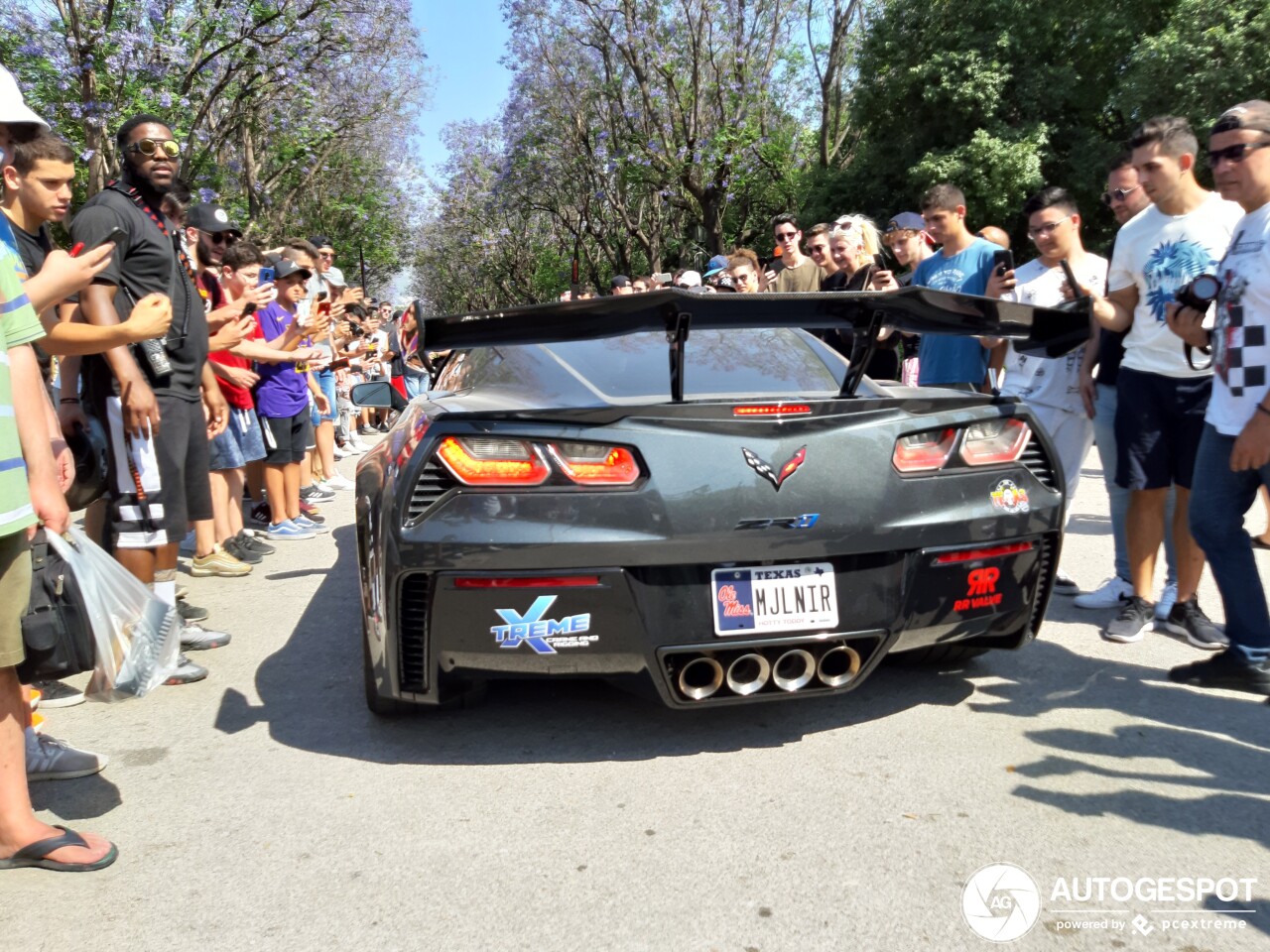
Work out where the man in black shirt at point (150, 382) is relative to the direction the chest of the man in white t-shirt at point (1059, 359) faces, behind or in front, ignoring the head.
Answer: in front

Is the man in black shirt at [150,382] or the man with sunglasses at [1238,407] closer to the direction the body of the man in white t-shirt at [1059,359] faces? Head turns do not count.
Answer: the man in black shirt

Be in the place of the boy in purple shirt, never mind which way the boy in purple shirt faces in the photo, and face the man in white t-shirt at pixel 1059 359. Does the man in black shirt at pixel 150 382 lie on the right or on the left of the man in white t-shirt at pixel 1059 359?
right

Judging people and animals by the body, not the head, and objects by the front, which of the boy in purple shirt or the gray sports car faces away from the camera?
the gray sports car

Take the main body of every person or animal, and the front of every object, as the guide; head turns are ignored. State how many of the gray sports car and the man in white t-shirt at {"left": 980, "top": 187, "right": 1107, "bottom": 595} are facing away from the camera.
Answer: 1

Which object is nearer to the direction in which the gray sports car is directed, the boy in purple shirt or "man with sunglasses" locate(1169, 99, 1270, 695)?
the boy in purple shirt

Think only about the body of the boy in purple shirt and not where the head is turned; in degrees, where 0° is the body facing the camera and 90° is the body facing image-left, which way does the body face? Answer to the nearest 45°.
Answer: approximately 315°

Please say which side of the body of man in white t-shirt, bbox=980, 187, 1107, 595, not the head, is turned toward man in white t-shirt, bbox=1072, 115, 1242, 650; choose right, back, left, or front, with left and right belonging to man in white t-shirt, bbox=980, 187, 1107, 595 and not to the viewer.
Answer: left

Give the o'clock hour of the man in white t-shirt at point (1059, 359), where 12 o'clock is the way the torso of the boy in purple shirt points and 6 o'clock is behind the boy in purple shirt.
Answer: The man in white t-shirt is roughly at 12 o'clock from the boy in purple shirt.

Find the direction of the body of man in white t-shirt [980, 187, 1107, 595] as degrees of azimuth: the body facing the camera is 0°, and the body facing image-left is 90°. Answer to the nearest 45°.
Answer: approximately 45°

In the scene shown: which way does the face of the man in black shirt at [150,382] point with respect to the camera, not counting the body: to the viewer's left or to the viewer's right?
to the viewer's right

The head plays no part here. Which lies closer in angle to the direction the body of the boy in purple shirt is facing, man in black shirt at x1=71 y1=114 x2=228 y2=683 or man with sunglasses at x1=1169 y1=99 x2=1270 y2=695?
the man with sunglasses

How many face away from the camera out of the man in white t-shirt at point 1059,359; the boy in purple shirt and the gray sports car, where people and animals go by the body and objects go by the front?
1

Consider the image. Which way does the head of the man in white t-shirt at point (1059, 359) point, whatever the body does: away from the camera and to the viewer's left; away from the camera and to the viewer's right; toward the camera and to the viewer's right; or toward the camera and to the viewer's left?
toward the camera and to the viewer's left

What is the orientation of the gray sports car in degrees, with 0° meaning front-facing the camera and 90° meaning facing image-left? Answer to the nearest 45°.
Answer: approximately 180°

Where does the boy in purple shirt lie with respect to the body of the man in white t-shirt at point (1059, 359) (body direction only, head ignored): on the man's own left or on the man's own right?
on the man's own right
